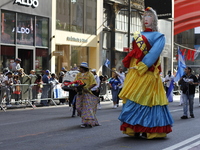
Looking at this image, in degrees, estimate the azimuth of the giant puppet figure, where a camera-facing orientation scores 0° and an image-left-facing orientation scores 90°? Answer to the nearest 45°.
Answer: approximately 45°

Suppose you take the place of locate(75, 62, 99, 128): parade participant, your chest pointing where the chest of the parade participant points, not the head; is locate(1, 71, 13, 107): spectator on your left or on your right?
on your right

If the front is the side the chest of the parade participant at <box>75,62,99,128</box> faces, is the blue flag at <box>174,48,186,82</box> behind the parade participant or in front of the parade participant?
behind

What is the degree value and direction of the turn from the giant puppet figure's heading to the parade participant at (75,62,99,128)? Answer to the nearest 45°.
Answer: approximately 90° to its right

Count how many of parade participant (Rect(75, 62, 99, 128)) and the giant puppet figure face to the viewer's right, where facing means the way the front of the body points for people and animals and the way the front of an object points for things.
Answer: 0

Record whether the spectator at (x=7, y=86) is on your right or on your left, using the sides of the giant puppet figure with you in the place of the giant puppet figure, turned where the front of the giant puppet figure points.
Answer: on your right
